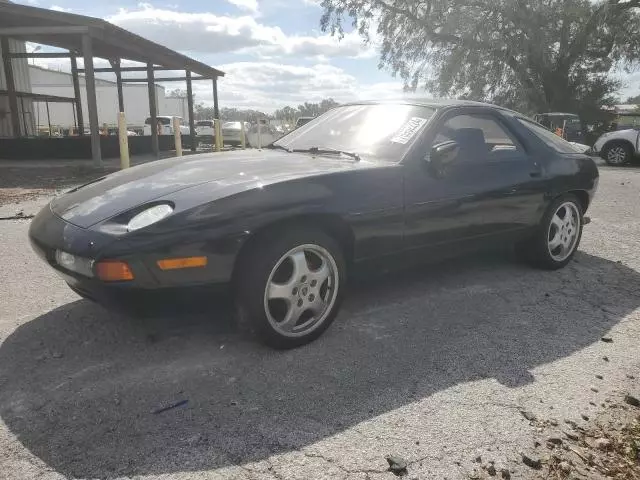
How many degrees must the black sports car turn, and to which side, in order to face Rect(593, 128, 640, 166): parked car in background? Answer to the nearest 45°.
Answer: approximately 180°

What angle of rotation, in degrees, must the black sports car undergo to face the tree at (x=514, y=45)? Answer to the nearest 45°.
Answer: approximately 135° to its right

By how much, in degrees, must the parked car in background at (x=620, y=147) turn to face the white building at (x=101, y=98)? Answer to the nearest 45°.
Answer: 0° — it already faces it

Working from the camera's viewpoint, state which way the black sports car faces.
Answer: facing the viewer and to the left of the viewer

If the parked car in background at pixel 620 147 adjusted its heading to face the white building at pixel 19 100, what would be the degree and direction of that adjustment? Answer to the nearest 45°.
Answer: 0° — it already faces it

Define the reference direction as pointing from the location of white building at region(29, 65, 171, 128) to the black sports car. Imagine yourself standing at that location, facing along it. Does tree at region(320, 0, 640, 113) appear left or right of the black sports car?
left

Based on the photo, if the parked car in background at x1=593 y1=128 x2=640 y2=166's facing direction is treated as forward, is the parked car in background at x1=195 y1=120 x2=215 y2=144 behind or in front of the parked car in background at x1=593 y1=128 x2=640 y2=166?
in front

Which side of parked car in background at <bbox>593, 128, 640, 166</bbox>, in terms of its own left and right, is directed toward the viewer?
left

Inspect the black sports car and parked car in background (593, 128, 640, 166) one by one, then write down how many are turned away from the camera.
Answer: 0
